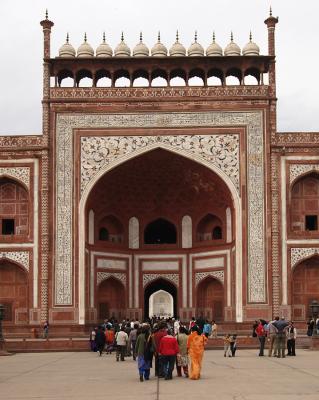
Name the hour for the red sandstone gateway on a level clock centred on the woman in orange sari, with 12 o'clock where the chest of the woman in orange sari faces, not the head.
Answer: The red sandstone gateway is roughly at 12 o'clock from the woman in orange sari.

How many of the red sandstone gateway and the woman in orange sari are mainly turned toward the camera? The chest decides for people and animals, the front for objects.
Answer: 1

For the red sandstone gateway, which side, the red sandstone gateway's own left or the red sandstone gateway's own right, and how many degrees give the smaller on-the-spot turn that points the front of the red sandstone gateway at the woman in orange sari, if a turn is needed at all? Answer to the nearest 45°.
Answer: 0° — it already faces them

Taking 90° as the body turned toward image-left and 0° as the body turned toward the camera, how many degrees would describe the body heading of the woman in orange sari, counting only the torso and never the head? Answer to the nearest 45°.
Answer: approximately 180°

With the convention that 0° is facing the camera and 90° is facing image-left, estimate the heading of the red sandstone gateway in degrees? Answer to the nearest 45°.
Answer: approximately 0°

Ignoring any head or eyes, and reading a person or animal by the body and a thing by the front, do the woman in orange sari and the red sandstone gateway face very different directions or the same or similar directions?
very different directions

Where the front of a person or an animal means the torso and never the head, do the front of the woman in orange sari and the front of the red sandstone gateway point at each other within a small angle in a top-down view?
yes
